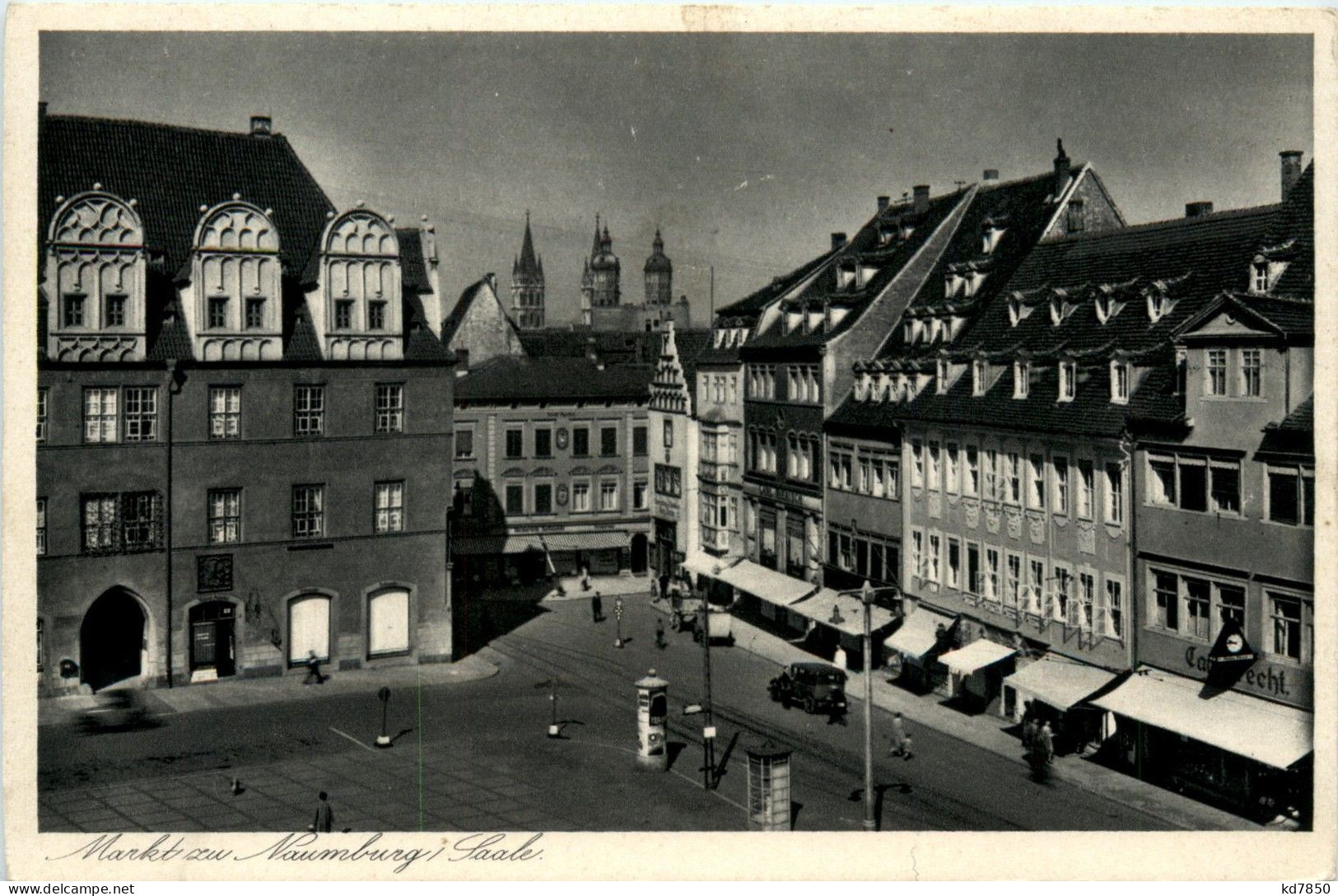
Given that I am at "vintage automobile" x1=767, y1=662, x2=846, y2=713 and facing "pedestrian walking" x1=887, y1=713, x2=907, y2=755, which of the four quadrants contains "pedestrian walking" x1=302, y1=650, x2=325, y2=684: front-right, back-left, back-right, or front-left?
back-right

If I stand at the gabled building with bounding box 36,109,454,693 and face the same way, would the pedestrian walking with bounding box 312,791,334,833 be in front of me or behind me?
in front

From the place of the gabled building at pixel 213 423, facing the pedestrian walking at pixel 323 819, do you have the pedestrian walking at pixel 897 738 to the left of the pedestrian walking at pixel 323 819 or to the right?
left

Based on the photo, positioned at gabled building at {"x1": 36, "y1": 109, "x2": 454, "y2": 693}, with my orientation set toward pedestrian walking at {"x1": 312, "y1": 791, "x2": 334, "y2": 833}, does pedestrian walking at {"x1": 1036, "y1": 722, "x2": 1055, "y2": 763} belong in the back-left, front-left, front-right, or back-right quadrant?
front-left

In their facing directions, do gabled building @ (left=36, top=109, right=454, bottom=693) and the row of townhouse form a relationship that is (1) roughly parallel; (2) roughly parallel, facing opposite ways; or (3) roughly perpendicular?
roughly perpendicular

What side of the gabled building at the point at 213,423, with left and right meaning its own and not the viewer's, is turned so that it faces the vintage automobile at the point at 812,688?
left

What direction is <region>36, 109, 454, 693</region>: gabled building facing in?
toward the camera

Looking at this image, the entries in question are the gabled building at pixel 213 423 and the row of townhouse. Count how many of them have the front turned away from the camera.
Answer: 0

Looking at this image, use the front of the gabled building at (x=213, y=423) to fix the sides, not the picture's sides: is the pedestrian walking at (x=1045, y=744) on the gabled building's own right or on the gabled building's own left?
on the gabled building's own left
